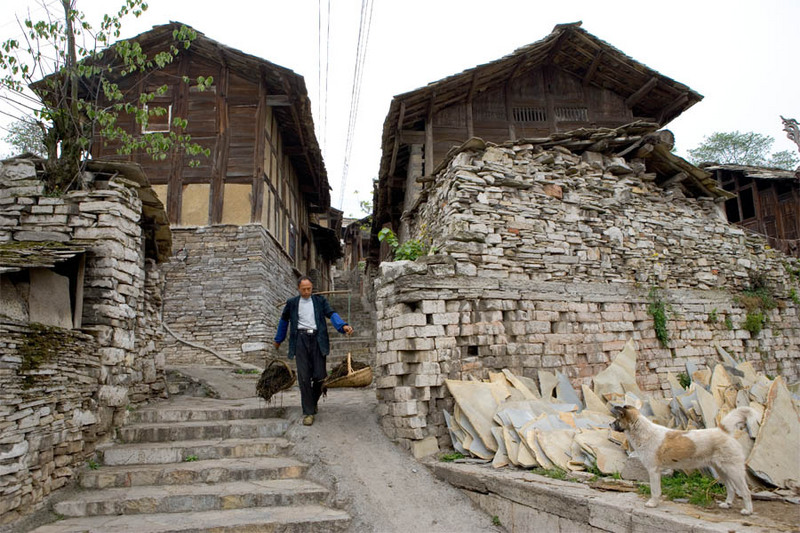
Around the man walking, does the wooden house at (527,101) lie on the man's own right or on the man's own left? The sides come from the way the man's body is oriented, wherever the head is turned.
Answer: on the man's own left

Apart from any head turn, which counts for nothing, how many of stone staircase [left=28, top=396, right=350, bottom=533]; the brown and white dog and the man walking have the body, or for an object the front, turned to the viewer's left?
1

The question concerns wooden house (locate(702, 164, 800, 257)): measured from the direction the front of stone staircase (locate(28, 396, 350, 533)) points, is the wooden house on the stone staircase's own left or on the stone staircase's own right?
on the stone staircase's own left

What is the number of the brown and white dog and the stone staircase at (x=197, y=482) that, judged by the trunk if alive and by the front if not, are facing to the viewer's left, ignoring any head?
1

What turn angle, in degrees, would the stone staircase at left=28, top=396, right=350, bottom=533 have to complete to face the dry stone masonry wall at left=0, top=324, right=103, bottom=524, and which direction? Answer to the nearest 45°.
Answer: approximately 90° to its right

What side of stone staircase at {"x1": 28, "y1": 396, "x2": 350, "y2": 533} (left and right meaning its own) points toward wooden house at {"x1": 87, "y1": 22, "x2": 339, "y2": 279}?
back

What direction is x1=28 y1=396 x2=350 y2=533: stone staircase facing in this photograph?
toward the camera

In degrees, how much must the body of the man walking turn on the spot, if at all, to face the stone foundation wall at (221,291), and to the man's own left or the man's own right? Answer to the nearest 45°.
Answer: approximately 180°

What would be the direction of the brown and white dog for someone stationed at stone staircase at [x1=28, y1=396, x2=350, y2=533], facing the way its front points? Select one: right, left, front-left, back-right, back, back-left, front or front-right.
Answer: front-left

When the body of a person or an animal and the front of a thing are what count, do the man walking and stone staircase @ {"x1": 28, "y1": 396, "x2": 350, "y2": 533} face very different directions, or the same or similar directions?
same or similar directions

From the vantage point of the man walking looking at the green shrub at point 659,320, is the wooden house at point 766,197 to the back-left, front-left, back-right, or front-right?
front-left

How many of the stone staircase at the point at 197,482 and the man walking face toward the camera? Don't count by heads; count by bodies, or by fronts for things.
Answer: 2

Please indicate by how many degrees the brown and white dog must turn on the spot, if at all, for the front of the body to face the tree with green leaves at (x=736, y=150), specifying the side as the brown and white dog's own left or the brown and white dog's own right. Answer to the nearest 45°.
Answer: approximately 90° to the brown and white dog's own right

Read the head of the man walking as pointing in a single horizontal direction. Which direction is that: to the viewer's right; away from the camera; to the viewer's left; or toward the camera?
toward the camera

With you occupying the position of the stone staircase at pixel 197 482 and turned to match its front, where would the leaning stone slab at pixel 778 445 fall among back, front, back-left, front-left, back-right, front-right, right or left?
front-left

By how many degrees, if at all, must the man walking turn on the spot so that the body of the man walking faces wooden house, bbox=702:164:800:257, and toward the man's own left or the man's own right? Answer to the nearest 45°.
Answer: approximately 135° to the man's own left

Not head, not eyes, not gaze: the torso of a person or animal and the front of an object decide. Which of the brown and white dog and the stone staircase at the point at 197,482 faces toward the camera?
the stone staircase

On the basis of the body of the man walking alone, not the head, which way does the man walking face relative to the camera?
toward the camera
